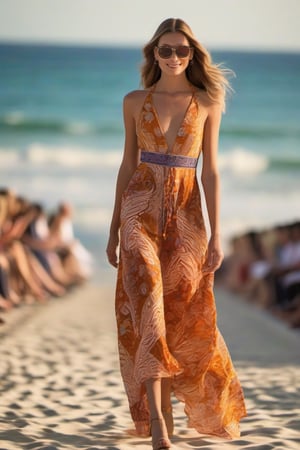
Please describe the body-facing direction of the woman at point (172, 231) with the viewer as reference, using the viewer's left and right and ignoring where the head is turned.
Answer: facing the viewer
